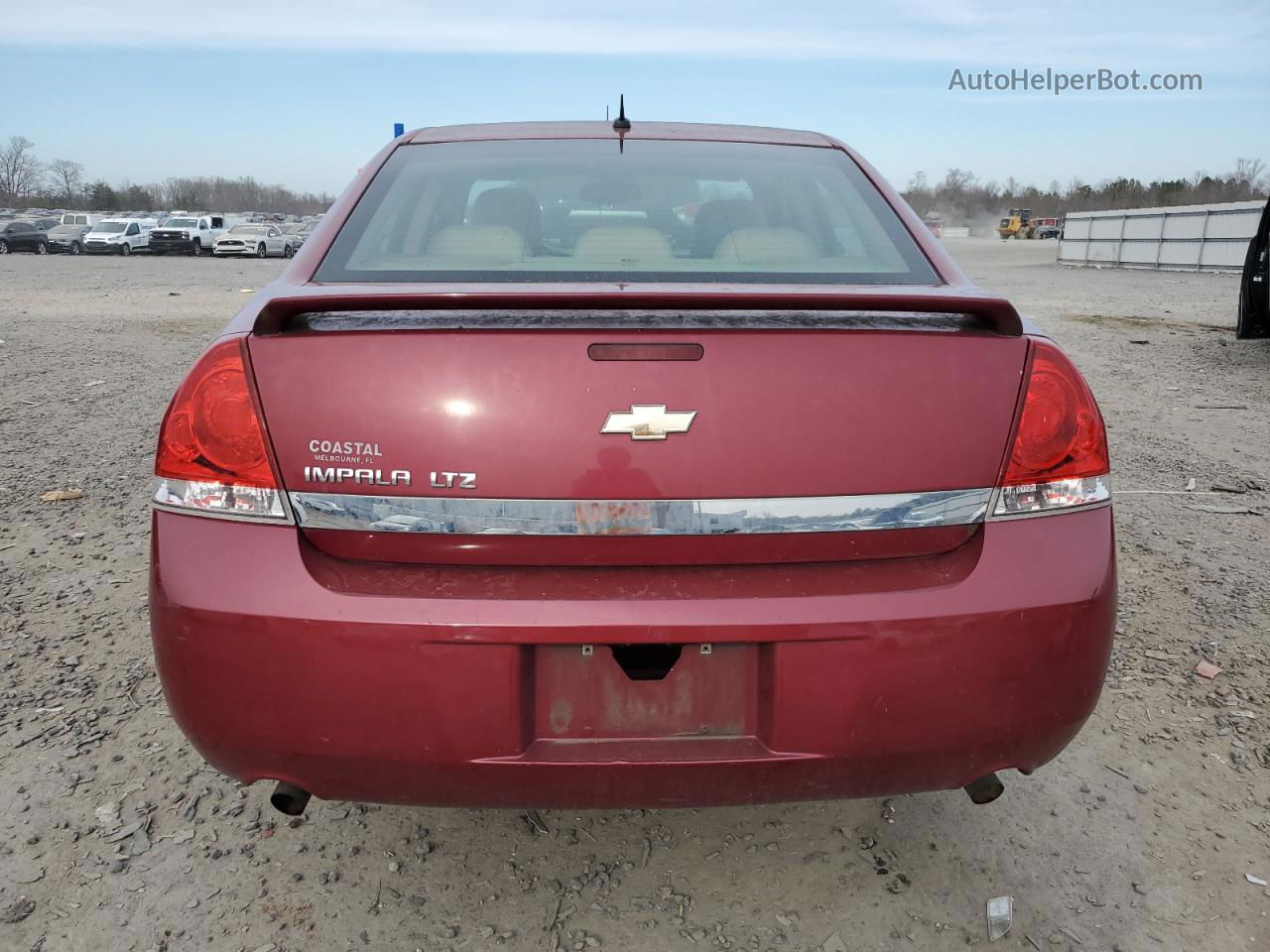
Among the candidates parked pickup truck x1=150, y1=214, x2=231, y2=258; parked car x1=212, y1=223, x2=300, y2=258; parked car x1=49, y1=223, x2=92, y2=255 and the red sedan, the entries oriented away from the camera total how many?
1

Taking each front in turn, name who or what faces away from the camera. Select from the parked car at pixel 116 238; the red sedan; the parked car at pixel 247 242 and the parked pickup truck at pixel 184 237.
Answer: the red sedan

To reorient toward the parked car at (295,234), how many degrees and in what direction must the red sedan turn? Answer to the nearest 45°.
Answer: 0° — it already faces it

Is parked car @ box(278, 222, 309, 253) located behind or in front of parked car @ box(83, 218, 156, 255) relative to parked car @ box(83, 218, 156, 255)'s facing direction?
behind

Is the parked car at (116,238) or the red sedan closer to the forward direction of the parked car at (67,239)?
the red sedan

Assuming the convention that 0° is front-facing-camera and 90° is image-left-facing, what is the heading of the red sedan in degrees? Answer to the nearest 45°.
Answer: approximately 180°

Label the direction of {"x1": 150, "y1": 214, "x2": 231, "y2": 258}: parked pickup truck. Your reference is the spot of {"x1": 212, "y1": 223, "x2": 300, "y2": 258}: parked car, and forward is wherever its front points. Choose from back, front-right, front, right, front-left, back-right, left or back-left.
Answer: right

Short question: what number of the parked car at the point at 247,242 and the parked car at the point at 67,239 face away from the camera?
0

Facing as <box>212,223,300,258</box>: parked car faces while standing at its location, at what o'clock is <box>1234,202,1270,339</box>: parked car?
<box>1234,202,1270,339</box>: parked car is roughly at 10 o'clock from <box>212,223,300,258</box>: parked car.

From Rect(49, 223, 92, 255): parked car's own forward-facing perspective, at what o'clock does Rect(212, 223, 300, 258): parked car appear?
Rect(212, 223, 300, 258): parked car is roughly at 9 o'clock from Rect(49, 223, 92, 255): parked car.

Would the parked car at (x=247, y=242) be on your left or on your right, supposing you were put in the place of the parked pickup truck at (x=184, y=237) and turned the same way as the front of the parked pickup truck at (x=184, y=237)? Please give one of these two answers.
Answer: on your left

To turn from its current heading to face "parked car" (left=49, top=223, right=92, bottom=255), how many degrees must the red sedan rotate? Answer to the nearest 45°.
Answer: approximately 45° to its left

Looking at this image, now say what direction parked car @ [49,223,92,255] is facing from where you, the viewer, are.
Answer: facing the viewer and to the left of the viewer

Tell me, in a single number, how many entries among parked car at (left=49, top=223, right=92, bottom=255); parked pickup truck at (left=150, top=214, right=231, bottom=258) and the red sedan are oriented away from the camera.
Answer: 1

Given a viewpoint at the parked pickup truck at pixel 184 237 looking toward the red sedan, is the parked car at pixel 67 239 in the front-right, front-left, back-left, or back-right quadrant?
back-right
